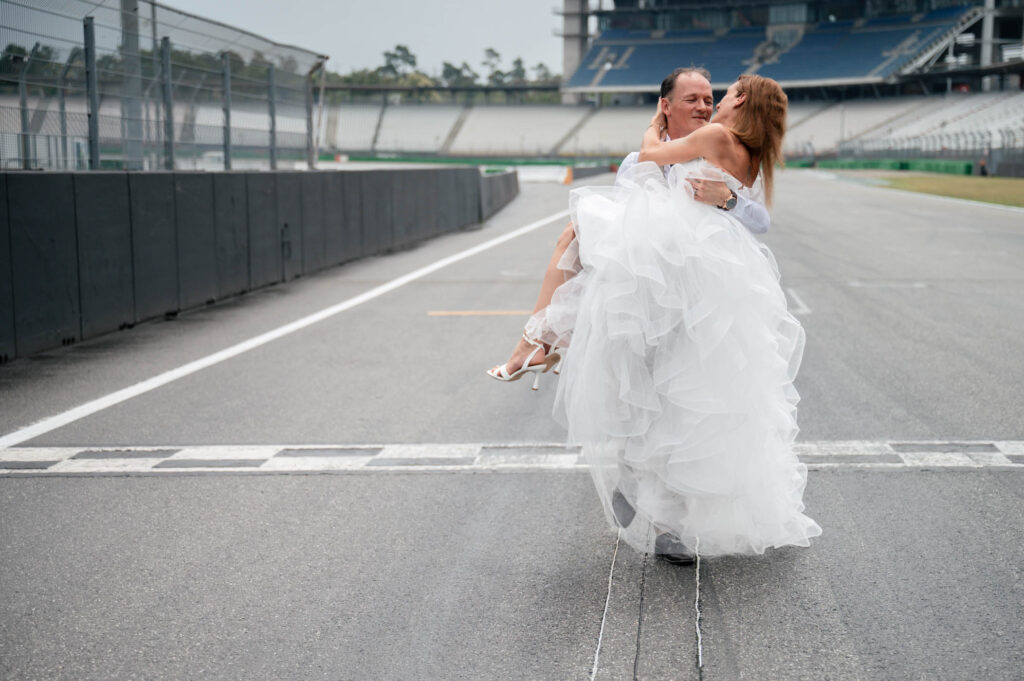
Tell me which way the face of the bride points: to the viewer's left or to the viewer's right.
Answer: to the viewer's left

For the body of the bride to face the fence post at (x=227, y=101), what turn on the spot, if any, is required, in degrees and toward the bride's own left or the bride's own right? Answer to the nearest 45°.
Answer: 0° — they already face it

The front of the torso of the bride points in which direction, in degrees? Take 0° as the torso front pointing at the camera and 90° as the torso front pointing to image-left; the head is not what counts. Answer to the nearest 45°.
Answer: approximately 135°
